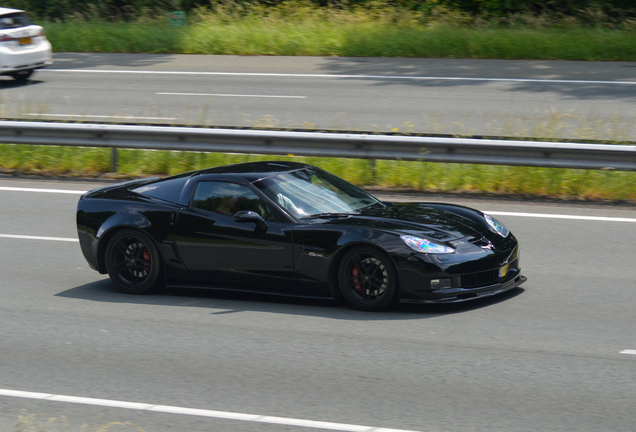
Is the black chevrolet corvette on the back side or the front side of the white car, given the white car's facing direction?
on the back side

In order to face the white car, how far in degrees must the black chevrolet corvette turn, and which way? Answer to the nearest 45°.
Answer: approximately 180°

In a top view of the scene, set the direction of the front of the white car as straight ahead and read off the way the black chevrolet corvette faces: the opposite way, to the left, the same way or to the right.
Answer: the opposite way

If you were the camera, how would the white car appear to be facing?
facing away from the viewer and to the left of the viewer

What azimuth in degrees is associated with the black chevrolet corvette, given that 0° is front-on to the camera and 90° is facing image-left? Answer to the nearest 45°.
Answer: approximately 315°
